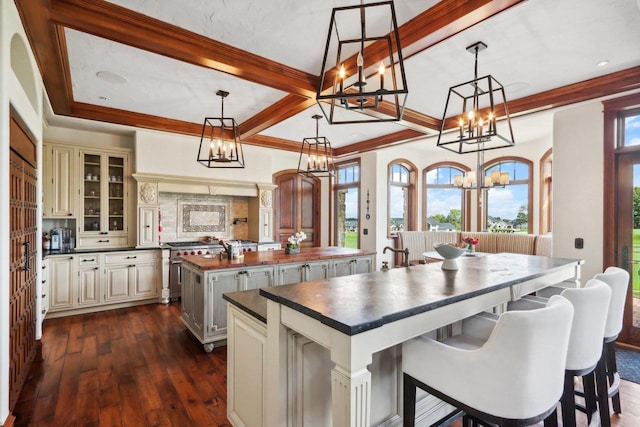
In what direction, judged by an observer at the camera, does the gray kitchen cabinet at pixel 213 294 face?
facing the viewer and to the right of the viewer

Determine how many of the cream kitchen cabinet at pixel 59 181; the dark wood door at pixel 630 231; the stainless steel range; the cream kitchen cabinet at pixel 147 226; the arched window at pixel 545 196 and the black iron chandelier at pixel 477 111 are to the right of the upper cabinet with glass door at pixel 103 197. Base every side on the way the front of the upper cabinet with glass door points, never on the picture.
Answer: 1

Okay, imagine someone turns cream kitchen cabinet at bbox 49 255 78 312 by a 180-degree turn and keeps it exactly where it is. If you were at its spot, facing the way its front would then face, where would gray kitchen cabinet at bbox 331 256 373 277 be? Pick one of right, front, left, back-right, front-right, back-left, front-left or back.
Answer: back-right

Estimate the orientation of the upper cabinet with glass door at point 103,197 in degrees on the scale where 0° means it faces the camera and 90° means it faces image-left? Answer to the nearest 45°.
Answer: approximately 0°

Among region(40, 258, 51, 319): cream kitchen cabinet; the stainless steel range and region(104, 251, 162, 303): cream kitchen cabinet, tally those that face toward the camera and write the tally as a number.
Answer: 2

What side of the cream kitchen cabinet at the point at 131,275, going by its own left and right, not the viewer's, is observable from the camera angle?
front

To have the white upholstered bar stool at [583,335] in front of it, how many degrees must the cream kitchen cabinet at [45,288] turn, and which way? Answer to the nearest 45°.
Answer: approximately 45° to its right

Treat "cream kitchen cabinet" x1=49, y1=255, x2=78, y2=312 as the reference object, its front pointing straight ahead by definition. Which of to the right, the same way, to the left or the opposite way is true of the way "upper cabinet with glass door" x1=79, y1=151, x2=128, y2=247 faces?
the same way

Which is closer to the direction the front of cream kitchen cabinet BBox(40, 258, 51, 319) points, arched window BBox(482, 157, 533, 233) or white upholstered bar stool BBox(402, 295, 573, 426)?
the arched window

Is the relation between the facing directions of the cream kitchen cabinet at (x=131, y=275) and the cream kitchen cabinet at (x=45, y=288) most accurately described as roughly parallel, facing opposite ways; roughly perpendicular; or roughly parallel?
roughly perpendicular

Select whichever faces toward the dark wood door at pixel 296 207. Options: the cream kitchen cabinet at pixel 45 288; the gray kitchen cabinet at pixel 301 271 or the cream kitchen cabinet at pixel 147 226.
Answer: the cream kitchen cabinet at pixel 45 288

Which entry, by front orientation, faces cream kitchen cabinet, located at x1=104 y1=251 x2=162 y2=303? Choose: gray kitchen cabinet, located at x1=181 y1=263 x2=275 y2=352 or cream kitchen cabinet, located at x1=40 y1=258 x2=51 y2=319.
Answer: cream kitchen cabinet, located at x1=40 y1=258 x2=51 y2=319

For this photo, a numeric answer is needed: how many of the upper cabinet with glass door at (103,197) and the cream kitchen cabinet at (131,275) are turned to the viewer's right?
0

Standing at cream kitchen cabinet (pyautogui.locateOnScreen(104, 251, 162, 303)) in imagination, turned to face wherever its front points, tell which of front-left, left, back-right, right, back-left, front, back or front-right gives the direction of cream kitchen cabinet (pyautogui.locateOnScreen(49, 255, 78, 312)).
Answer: right

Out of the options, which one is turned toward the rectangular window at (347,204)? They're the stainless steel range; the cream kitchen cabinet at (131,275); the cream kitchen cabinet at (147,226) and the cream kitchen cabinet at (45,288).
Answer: the cream kitchen cabinet at (45,288)

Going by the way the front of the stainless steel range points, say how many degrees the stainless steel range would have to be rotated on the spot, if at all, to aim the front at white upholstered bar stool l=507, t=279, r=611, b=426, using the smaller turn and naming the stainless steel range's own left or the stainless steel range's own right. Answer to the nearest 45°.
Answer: approximately 45° to the stainless steel range's own left

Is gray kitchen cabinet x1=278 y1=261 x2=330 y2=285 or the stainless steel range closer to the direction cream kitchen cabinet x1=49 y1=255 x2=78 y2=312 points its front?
the gray kitchen cabinet

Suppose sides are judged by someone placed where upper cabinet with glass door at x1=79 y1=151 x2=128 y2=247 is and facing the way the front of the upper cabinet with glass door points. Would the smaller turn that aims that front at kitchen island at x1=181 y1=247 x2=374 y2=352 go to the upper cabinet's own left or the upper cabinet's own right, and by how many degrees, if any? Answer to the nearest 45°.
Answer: approximately 45° to the upper cabinet's own left

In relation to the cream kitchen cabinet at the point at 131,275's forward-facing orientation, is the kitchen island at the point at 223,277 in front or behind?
in front

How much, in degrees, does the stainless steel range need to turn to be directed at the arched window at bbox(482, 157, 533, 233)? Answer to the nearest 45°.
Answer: approximately 90° to its left
